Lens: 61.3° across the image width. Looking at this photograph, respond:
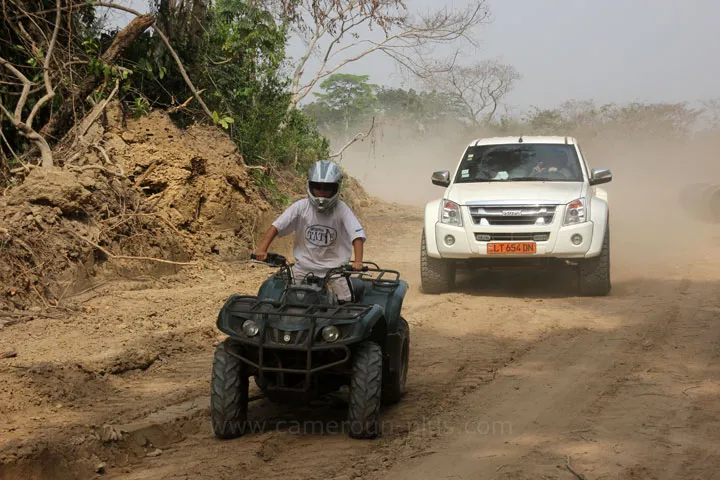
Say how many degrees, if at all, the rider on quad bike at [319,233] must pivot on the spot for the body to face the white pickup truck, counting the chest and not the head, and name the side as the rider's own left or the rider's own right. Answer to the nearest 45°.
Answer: approximately 135° to the rider's own left

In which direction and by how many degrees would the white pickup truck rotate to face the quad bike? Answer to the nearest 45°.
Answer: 0° — it already faces it

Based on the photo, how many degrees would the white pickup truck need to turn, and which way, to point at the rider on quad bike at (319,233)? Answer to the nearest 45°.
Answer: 0° — it already faces them

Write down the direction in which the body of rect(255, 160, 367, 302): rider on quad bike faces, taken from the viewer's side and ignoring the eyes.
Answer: toward the camera

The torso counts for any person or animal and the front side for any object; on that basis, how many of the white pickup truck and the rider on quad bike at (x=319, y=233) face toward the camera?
2

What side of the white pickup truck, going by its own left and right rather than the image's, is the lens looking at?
front

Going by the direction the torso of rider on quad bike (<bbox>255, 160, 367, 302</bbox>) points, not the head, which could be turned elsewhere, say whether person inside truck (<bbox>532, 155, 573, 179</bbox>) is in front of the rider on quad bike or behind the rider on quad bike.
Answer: behind
